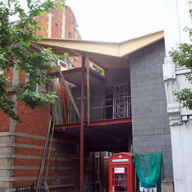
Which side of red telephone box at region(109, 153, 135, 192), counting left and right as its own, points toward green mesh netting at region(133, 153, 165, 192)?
left

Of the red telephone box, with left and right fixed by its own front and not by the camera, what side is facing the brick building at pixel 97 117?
back

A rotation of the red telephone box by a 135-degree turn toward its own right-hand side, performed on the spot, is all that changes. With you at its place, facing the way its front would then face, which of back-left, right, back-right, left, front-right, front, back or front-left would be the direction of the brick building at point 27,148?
front

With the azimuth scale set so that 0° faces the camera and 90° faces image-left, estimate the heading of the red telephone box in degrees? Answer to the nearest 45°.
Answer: approximately 0°

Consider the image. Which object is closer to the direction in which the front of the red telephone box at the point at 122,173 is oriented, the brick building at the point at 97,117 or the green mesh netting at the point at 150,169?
the green mesh netting

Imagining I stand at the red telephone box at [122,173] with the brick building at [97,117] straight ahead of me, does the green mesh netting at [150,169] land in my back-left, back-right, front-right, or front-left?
back-right
